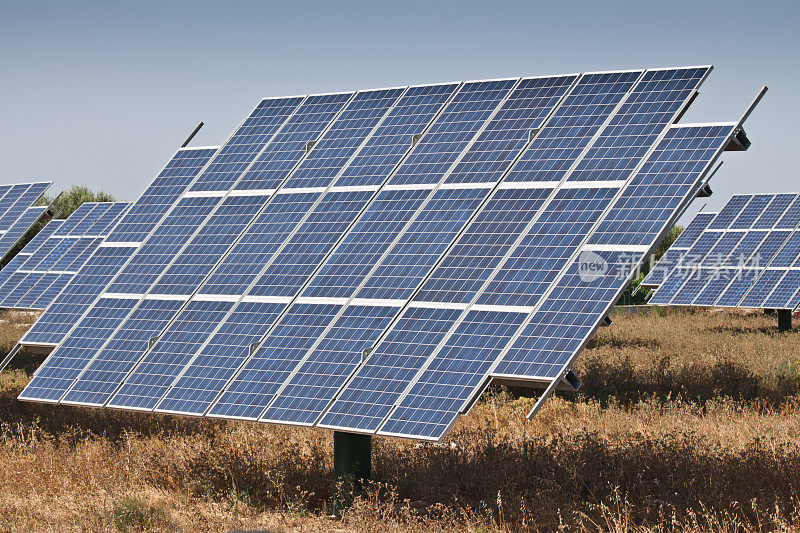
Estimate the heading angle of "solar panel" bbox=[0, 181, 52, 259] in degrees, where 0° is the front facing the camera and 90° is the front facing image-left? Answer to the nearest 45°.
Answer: approximately 45°

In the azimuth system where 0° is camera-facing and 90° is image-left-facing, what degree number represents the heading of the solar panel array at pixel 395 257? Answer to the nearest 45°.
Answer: approximately 45°

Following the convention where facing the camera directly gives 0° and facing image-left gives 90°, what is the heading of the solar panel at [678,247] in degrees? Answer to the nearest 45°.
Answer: approximately 45°

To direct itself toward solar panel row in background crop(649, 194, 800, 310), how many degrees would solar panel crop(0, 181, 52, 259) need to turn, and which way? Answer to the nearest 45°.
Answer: approximately 135° to its left

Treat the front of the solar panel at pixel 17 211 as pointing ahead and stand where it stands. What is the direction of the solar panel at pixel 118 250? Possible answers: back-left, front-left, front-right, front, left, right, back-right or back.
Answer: front-left
